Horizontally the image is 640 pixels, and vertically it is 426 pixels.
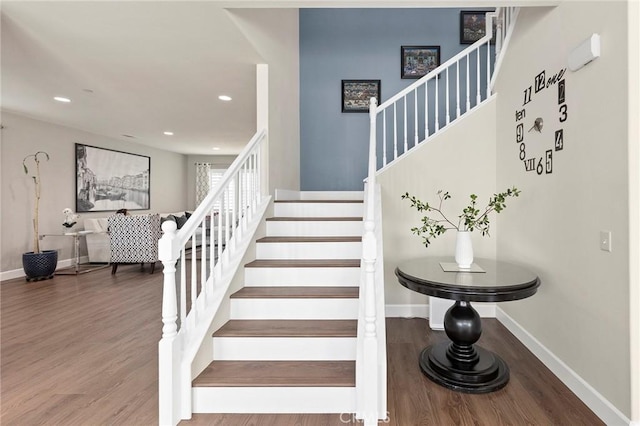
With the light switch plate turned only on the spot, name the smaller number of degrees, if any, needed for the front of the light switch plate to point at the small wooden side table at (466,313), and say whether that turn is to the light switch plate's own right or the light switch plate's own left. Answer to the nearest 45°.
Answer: approximately 45° to the light switch plate's own right

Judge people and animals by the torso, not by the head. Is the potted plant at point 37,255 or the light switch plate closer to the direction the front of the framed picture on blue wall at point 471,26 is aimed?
the light switch plate

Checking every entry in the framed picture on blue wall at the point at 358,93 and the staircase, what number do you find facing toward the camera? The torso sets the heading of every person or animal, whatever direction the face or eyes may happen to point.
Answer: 2

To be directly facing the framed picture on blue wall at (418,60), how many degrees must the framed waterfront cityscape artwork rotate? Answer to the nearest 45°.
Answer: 0° — it already faces it

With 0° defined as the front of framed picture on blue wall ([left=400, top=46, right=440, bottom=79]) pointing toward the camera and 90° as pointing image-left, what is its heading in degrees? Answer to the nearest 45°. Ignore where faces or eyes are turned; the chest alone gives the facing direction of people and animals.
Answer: approximately 0°

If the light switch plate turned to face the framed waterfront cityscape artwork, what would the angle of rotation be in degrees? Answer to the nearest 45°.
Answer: approximately 45° to its right

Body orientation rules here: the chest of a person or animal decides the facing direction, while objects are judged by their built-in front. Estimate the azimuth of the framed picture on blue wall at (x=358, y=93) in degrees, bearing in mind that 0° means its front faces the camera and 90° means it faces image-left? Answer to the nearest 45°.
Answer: approximately 0°

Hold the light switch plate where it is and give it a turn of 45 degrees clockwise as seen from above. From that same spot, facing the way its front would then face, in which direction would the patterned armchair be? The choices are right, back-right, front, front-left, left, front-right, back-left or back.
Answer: front

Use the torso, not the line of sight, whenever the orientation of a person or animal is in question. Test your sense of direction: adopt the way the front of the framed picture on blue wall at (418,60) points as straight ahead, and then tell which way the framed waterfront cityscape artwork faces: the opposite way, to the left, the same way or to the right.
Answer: to the left
